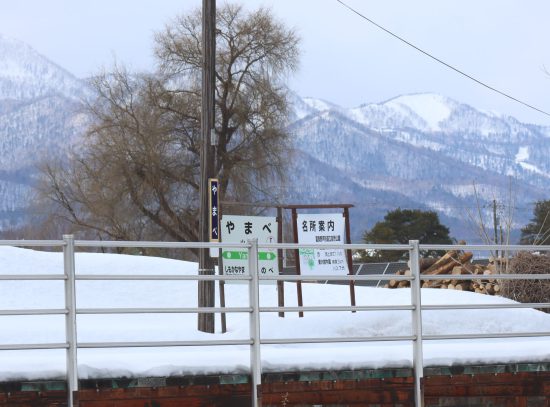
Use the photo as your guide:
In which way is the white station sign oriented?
toward the camera

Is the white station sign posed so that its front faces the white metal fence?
yes

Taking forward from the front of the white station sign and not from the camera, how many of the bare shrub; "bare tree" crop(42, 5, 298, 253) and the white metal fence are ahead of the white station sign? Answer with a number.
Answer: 1

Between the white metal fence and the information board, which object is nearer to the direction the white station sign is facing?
the white metal fence

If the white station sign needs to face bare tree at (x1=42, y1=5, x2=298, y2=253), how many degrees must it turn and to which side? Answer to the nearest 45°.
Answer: approximately 180°

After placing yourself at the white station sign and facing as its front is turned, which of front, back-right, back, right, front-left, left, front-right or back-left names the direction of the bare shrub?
back-left

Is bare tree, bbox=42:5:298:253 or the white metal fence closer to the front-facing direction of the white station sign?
the white metal fence
